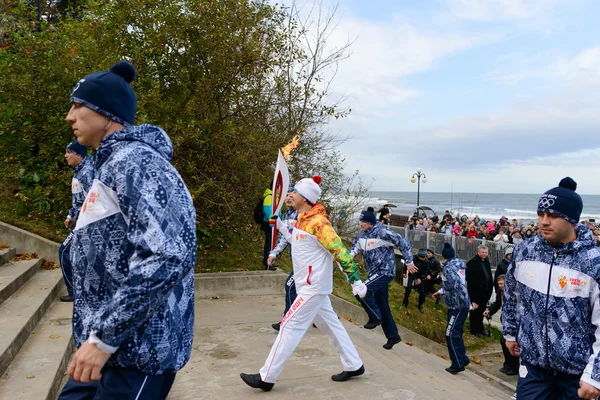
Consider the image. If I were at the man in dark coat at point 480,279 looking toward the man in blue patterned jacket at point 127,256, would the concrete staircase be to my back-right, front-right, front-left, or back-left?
front-right

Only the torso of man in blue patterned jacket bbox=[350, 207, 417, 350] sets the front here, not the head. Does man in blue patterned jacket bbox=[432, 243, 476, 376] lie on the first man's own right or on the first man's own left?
on the first man's own left

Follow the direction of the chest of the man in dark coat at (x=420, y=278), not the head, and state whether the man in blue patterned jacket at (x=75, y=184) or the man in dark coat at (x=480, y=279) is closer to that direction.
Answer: the man in blue patterned jacket

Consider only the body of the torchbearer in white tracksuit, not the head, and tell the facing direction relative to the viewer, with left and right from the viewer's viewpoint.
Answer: facing to the left of the viewer

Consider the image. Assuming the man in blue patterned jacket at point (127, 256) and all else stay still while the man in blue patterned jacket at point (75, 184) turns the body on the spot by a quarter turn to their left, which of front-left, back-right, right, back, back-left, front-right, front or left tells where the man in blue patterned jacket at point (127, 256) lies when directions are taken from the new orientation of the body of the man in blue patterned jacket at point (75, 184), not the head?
front

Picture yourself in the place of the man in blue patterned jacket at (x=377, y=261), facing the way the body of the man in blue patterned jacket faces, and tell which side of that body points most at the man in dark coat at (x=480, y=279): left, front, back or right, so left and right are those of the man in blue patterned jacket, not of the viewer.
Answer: back

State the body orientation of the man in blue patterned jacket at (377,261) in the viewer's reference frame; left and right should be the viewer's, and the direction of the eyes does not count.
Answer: facing the viewer and to the left of the viewer

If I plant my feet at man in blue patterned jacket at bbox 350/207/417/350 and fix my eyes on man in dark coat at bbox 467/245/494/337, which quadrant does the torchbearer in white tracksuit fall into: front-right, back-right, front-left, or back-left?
back-right

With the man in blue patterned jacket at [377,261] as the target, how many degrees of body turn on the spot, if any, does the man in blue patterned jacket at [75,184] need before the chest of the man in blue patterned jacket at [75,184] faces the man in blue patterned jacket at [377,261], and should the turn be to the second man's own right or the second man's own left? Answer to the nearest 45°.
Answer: approximately 180°

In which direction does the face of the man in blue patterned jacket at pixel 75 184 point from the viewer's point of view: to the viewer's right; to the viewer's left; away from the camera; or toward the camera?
to the viewer's left

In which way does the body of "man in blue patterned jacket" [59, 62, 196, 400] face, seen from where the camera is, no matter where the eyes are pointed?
to the viewer's left

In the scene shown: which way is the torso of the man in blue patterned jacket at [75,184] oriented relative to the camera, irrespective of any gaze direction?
to the viewer's left

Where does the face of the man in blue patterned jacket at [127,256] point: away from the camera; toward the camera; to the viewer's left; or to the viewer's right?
to the viewer's left
